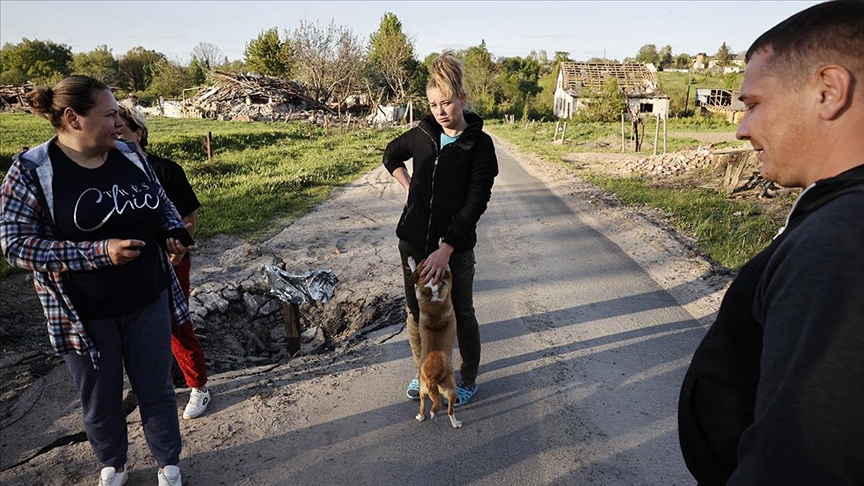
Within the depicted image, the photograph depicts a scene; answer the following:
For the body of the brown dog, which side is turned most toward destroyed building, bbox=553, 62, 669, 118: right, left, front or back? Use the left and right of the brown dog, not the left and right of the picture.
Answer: front

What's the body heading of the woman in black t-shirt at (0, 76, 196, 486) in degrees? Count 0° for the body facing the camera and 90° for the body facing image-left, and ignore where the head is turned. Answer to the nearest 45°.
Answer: approximately 315°

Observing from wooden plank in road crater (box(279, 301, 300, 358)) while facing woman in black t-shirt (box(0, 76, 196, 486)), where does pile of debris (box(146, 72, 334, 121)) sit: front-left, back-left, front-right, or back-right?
back-right

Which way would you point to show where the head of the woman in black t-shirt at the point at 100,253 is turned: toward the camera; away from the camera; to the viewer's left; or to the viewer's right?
to the viewer's right

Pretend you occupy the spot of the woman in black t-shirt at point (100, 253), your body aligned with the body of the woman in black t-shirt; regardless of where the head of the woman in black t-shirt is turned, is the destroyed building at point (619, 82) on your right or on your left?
on your left

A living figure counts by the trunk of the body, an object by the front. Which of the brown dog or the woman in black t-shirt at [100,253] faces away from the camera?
the brown dog

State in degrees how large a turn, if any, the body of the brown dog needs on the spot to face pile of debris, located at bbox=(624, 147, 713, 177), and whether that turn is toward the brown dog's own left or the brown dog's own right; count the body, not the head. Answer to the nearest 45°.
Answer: approximately 45° to the brown dog's own right

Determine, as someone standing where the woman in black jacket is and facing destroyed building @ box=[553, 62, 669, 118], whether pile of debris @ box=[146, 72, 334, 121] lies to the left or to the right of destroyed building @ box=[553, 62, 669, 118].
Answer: left

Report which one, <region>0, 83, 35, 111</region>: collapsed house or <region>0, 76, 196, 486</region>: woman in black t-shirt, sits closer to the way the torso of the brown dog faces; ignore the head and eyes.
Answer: the collapsed house

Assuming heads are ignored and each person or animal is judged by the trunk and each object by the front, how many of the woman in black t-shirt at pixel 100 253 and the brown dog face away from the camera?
1

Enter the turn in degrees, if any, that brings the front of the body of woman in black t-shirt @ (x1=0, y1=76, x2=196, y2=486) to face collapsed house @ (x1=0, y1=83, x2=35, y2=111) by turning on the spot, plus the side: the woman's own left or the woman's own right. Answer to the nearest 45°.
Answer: approximately 135° to the woman's own left

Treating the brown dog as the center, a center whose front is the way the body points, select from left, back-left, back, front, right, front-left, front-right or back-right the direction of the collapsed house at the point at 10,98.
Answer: front-left

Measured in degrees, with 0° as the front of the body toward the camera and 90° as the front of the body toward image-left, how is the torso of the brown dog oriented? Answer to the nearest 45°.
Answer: approximately 180°
